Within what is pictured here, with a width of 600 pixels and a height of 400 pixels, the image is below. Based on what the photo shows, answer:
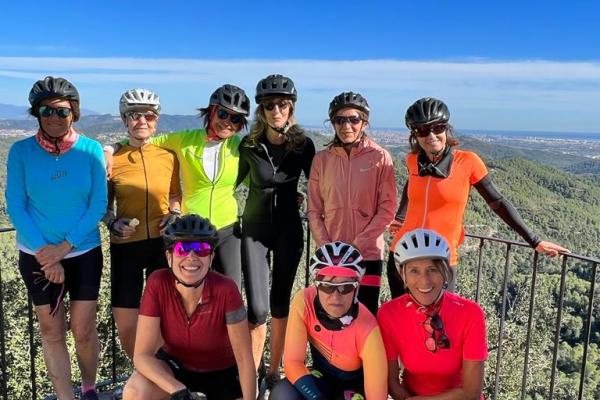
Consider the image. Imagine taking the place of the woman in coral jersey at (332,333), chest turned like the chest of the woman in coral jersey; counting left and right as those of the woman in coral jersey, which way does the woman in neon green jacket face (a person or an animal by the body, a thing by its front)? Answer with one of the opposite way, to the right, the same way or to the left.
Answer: the same way

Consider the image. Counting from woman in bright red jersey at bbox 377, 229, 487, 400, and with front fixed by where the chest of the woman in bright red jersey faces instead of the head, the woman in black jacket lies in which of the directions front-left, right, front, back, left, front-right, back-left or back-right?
back-right

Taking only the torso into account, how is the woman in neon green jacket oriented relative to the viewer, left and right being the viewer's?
facing the viewer

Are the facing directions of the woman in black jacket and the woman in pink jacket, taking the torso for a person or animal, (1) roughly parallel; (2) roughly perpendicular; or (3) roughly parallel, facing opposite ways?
roughly parallel

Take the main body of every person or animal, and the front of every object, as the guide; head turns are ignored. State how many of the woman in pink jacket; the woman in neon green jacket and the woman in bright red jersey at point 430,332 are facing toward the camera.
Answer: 3

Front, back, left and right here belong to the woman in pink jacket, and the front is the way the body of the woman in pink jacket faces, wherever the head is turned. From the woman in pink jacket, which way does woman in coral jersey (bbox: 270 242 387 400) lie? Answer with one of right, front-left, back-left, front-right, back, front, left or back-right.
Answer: front

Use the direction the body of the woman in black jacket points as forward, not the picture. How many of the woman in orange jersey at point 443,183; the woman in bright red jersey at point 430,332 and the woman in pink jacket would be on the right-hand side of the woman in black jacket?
0

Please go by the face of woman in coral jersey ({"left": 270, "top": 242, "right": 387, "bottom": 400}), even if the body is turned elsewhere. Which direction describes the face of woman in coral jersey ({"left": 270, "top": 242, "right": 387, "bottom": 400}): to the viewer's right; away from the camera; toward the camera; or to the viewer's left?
toward the camera

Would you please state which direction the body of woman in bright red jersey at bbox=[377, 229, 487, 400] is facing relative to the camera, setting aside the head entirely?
toward the camera

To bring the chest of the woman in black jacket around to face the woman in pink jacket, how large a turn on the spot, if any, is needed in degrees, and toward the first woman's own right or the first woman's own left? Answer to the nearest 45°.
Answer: approximately 90° to the first woman's own left

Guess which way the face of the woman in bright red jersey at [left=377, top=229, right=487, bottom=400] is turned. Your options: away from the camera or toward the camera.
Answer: toward the camera

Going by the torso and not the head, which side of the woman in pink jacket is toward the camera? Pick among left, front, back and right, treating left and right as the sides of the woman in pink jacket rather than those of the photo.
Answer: front

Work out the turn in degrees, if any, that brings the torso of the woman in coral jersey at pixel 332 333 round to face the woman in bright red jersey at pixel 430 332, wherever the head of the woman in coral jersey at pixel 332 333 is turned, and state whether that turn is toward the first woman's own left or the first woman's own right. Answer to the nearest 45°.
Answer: approximately 90° to the first woman's own left

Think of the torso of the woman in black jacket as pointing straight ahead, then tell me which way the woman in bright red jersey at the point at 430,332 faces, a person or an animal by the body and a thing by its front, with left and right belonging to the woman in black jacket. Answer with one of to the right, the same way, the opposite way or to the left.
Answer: the same way

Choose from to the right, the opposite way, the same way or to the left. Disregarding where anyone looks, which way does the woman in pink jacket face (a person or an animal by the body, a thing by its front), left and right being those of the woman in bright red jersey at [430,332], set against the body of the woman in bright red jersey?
the same way
